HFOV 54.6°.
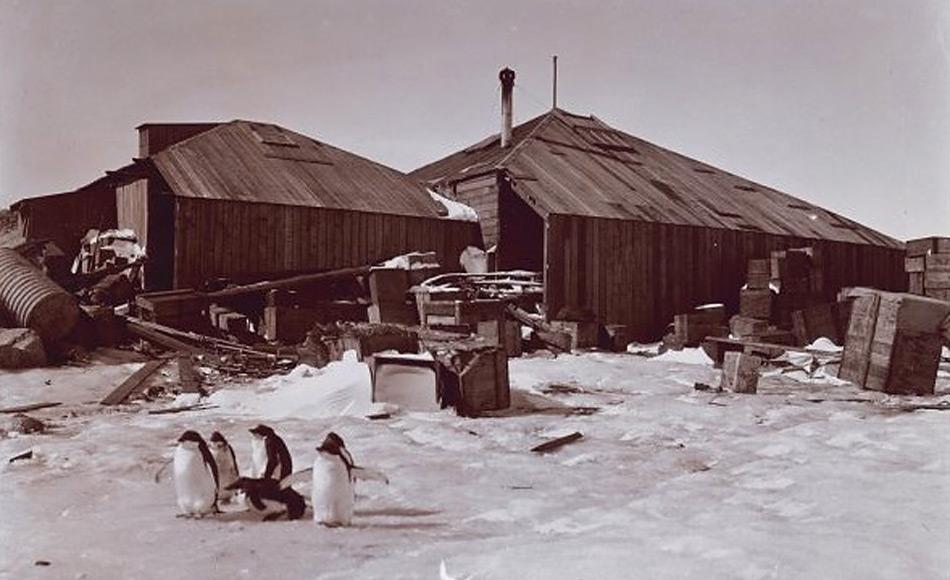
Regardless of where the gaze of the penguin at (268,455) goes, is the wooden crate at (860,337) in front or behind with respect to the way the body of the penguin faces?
behind

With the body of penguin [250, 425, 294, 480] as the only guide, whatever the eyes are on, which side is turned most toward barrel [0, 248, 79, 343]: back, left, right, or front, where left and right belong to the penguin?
right
